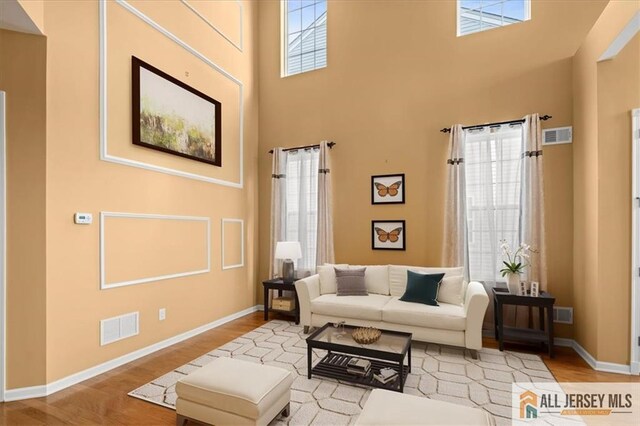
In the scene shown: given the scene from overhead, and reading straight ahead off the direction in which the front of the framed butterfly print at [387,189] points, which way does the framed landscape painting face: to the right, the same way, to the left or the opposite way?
to the left

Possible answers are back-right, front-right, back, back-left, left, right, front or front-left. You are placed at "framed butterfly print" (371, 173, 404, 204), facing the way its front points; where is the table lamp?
right

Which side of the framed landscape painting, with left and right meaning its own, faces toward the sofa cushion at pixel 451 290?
front

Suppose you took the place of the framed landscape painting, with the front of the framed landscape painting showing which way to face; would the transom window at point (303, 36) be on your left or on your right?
on your left

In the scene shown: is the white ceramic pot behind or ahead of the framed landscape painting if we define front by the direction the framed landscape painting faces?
ahead

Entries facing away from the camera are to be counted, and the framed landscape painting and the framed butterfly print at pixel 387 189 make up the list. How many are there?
0

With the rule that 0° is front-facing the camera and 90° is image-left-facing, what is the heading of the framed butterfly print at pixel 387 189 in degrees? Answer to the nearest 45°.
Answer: approximately 0°

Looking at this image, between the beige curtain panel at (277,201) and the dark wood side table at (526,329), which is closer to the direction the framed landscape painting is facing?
the dark wood side table

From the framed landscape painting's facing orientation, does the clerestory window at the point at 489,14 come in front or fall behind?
in front

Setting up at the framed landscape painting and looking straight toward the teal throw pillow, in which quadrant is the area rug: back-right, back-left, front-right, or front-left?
front-right

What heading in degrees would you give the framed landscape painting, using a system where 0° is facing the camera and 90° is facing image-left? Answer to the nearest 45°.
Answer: approximately 315°

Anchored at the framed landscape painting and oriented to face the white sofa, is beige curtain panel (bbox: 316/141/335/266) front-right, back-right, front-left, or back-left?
front-left

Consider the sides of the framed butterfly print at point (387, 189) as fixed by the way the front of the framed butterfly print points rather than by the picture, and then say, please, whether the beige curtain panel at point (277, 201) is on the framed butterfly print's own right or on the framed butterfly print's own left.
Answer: on the framed butterfly print's own right
